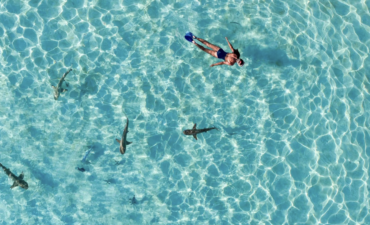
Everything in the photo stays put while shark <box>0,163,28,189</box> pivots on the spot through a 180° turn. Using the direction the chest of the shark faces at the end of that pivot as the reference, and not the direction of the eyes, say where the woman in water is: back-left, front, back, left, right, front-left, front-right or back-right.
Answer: back-right
